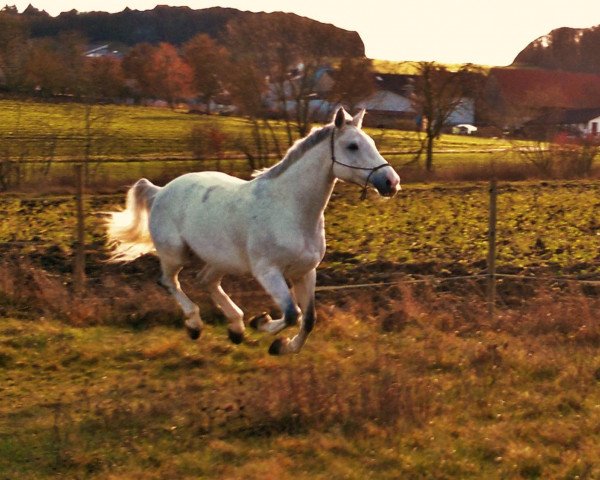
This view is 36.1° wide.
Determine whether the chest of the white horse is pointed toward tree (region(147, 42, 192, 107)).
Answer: no

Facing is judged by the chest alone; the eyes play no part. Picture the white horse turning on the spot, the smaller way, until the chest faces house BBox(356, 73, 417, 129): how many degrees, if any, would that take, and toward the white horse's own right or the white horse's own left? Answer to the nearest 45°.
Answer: approximately 135° to the white horse's own left

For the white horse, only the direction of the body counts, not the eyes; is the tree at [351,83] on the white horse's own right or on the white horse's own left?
on the white horse's own left

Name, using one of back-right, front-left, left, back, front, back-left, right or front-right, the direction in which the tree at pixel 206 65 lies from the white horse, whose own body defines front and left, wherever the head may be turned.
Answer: back-left

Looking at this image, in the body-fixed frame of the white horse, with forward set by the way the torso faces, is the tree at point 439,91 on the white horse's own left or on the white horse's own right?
on the white horse's own left

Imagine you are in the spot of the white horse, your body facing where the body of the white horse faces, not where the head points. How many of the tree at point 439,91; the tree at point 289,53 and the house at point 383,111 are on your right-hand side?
0

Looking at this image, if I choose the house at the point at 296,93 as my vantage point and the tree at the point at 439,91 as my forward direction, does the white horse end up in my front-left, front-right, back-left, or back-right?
front-right

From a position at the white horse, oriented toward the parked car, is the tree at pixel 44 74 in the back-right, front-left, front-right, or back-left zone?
front-left

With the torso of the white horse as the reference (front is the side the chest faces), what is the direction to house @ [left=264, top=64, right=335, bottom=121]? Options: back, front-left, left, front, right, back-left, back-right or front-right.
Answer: back-left

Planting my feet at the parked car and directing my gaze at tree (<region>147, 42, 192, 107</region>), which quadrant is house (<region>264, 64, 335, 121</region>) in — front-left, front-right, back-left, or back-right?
front-left

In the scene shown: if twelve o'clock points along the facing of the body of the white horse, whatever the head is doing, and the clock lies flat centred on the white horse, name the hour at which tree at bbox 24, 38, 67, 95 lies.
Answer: The tree is roughly at 7 o'clock from the white horse.

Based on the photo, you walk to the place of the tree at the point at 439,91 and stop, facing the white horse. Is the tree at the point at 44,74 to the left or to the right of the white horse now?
right

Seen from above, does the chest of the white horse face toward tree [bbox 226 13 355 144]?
no

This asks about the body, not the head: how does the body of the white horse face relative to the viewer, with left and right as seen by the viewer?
facing the viewer and to the right of the viewer
